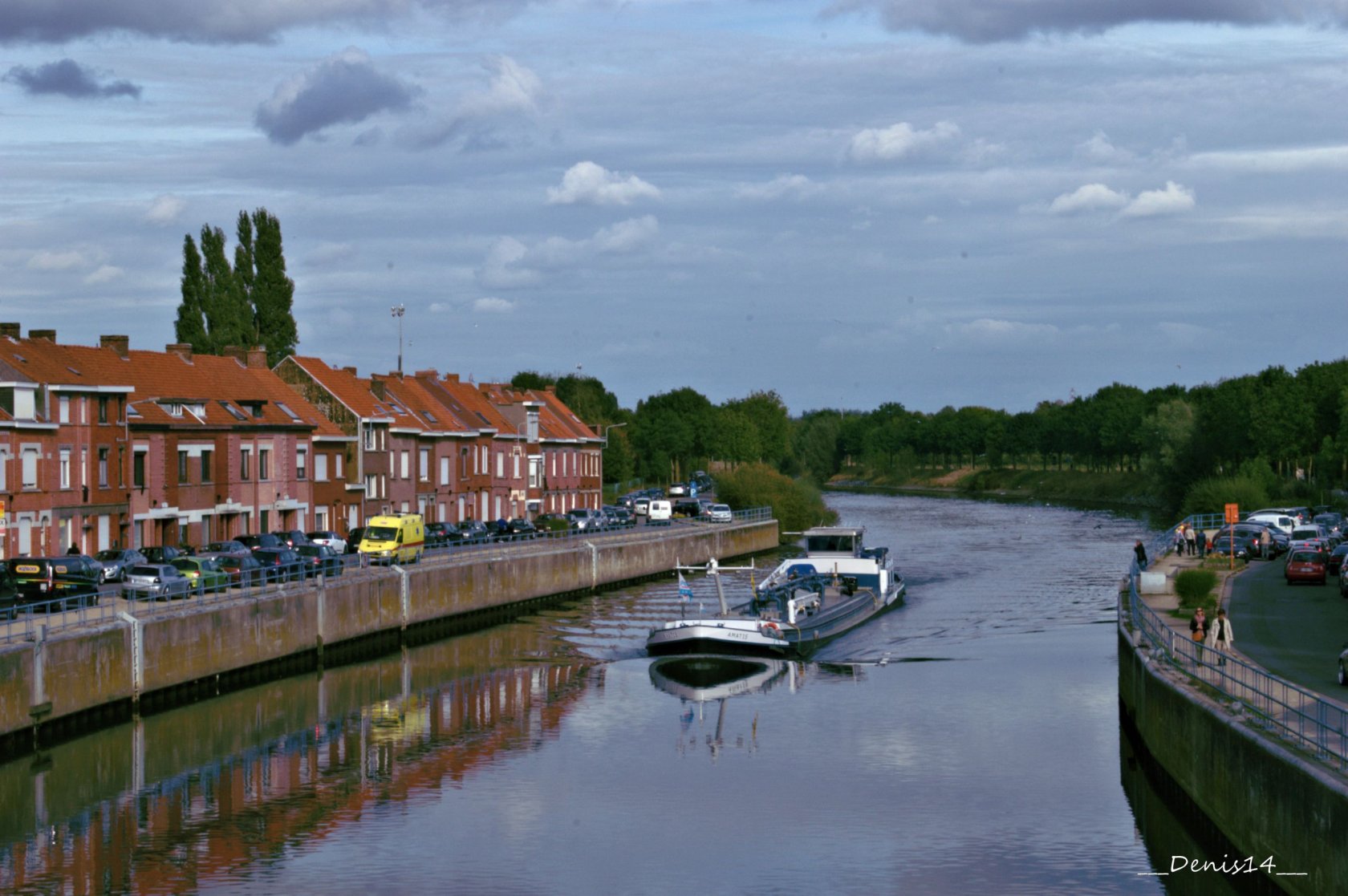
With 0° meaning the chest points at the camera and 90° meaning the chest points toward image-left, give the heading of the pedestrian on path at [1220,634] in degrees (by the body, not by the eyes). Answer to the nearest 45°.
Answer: approximately 0°

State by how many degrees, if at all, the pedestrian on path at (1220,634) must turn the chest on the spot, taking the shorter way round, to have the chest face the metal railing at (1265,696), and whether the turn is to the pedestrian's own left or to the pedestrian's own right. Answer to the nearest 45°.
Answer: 0° — they already face it
